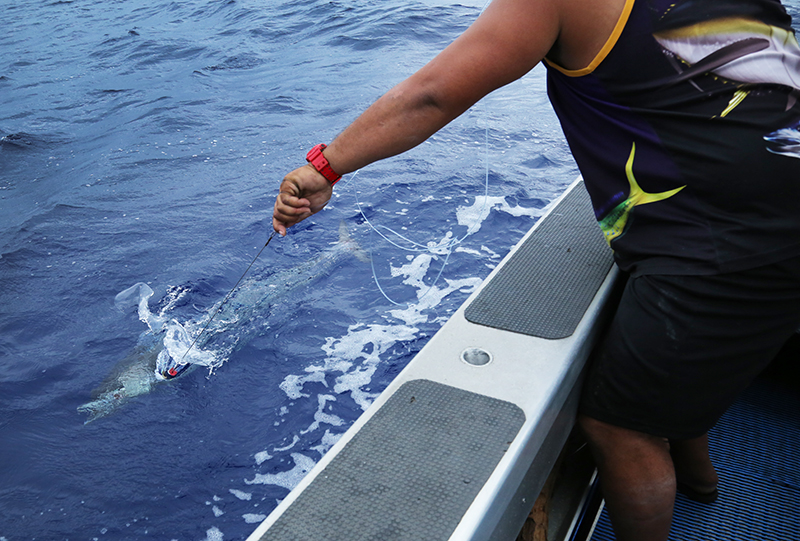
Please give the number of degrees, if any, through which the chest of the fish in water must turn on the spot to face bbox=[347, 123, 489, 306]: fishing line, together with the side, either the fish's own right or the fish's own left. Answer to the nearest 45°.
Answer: approximately 135° to the fish's own left

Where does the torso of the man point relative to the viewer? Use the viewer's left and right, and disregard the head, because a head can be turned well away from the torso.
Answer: facing away from the viewer and to the left of the viewer

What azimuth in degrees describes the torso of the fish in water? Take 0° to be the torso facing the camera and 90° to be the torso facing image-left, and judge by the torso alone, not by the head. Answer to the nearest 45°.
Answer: approximately 45°

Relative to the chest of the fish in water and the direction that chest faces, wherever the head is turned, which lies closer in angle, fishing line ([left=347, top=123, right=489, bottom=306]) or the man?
the man
